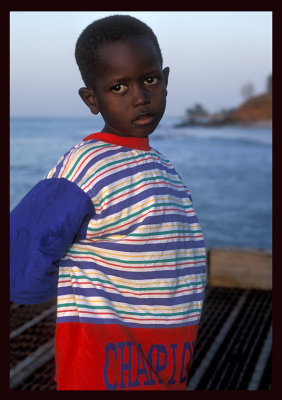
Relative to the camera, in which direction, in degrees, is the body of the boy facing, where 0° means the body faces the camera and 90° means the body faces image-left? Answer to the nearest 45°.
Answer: approximately 315°
